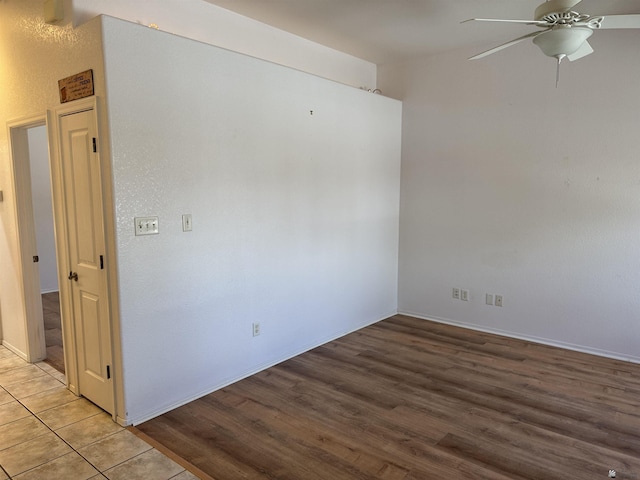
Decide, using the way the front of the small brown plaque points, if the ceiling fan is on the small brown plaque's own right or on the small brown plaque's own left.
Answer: on the small brown plaque's own left
